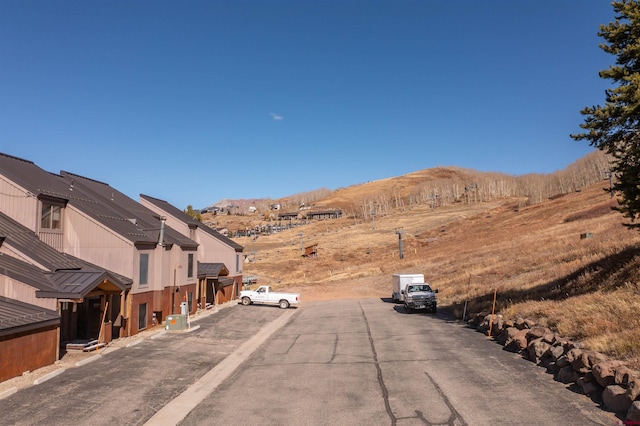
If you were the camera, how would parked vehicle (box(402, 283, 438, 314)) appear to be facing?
facing the viewer

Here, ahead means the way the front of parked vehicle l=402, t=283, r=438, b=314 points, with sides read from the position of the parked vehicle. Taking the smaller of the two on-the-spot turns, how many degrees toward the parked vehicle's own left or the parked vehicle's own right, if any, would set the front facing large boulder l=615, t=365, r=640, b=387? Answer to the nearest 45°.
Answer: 0° — it already faces it

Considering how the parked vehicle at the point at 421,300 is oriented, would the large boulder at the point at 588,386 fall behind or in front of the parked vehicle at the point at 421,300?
in front

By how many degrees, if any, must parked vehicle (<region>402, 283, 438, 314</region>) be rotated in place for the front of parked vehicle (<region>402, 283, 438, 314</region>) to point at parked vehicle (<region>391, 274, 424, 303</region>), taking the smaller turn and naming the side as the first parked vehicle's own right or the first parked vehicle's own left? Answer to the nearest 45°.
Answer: approximately 180°

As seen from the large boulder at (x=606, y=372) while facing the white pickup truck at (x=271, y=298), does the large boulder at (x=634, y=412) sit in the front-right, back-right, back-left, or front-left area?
back-left

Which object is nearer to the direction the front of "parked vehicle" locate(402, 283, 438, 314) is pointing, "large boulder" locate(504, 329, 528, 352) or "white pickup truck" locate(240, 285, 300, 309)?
the large boulder

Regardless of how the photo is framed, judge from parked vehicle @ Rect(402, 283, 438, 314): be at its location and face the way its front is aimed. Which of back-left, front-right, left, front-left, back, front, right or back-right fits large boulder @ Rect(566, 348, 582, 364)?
front

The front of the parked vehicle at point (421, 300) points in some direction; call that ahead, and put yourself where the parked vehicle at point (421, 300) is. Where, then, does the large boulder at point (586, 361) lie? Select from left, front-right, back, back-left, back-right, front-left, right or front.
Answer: front

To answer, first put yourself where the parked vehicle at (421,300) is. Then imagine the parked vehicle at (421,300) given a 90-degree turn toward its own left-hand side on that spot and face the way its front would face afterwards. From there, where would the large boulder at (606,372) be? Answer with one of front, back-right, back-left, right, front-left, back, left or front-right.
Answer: right

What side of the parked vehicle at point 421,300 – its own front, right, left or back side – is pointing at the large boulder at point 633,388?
front

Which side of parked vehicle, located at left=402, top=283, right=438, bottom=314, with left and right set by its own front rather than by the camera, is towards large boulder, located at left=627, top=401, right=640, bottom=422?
front

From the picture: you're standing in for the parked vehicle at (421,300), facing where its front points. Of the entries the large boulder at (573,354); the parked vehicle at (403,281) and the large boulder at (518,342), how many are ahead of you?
2

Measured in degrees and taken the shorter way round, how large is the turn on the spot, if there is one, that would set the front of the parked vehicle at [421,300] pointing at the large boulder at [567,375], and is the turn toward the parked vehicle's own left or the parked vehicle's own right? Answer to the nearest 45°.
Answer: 0° — it already faces it

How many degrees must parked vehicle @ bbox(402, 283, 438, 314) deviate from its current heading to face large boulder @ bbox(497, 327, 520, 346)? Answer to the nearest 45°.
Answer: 0° — it already faces it
